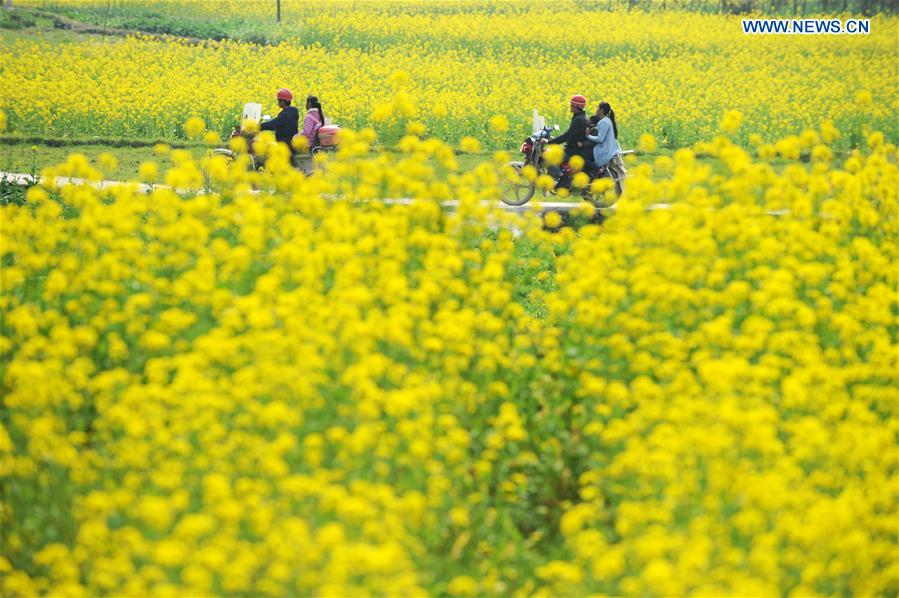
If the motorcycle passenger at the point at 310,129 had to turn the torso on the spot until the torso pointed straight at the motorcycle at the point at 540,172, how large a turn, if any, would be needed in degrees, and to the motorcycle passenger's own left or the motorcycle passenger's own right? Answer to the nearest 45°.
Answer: approximately 135° to the motorcycle passenger's own left

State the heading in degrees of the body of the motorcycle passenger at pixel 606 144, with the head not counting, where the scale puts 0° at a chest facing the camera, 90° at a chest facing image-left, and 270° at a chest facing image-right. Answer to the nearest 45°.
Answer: approximately 90°

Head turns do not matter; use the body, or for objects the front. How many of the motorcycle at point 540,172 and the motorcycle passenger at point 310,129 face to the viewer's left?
2

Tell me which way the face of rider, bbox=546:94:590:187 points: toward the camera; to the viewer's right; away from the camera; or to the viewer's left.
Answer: to the viewer's left

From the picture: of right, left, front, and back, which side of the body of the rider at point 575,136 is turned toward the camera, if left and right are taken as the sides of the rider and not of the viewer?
left

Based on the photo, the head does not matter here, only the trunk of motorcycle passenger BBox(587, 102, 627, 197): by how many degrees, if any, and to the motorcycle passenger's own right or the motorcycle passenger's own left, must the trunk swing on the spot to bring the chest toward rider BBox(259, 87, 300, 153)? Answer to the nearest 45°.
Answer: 0° — they already face them

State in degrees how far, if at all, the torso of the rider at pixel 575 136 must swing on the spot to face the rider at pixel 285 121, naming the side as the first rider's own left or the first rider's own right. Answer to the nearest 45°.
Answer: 0° — they already face them

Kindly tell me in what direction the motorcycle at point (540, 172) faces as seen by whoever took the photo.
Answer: facing to the left of the viewer

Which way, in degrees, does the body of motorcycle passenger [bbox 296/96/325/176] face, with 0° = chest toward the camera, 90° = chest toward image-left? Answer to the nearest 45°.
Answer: approximately 90°

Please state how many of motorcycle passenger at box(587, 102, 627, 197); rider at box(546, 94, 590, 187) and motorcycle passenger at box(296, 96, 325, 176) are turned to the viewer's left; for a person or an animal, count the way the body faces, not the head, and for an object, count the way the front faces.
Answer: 3

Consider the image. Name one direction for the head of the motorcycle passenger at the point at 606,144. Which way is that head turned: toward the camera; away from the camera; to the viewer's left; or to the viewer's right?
to the viewer's left
